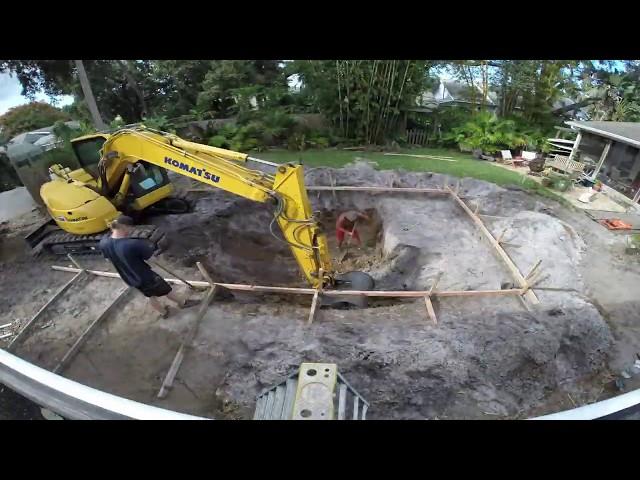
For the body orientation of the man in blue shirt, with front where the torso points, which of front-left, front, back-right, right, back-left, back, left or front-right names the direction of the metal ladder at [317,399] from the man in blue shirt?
back-right

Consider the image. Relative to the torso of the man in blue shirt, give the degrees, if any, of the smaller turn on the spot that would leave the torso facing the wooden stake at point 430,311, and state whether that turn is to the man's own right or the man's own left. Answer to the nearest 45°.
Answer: approximately 90° to the man's own right

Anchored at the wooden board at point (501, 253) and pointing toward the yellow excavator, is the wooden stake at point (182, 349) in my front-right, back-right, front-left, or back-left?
front-left

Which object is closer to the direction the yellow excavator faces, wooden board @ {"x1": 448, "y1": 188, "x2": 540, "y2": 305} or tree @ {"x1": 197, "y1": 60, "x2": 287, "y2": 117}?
the wooden board

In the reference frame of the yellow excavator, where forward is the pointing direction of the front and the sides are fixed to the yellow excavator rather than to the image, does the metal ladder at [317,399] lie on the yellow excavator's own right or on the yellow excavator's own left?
on the yellow excavator's own right

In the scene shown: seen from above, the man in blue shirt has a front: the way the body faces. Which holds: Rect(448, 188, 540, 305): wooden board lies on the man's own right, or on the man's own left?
on the man's own right

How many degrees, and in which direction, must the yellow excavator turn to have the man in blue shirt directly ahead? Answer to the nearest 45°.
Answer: approximately 90° to its right

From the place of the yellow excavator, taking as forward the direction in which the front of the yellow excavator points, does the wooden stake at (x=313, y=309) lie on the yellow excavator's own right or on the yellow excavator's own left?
on the yellow excavator's own right

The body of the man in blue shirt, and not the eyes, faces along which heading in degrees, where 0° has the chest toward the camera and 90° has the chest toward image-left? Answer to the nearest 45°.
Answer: approximately 225°

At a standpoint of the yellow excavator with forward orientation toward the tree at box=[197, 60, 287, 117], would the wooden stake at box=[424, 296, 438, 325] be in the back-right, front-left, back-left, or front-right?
back-right

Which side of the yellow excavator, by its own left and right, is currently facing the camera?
right

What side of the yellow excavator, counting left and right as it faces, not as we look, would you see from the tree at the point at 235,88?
left

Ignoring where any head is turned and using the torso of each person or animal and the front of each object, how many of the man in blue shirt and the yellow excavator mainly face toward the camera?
0

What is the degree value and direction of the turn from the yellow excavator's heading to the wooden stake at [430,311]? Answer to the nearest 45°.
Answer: approximately 45° to its right
